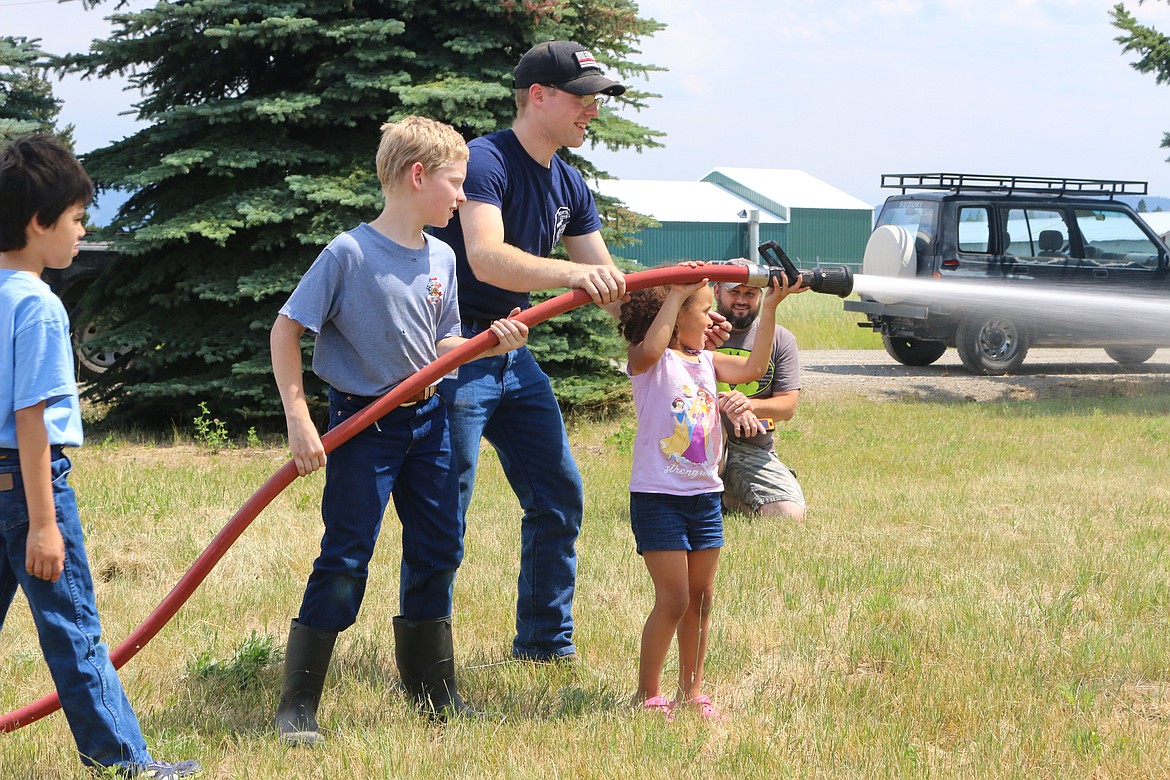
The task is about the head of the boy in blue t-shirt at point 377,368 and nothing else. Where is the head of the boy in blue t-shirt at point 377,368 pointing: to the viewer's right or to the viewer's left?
to the viewer's right

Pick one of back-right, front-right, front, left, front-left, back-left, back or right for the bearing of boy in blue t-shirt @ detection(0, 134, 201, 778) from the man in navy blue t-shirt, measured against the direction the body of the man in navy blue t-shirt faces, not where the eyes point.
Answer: right

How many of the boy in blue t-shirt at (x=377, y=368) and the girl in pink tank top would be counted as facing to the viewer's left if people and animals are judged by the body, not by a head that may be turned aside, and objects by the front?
0

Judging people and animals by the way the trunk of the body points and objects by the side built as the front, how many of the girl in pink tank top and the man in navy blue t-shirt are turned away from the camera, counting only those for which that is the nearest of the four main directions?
0

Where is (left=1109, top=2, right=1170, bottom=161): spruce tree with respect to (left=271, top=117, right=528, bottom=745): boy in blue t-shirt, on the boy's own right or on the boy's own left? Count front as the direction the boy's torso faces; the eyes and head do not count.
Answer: on the boy's own left

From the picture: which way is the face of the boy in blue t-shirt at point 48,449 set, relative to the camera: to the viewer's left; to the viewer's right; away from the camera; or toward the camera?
to the viewer's right

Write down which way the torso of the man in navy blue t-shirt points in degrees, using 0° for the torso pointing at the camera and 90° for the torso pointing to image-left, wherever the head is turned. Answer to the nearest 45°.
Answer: approximately 315°

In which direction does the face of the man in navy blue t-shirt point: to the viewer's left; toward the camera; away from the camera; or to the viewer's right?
to the viewer's right

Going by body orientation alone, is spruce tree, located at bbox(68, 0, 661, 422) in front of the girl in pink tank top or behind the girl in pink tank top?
behind

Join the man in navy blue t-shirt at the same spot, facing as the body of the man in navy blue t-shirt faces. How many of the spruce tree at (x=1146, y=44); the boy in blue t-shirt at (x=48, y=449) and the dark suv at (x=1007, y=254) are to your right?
1
